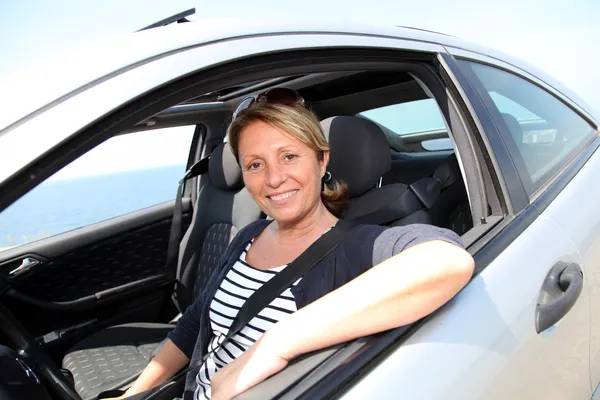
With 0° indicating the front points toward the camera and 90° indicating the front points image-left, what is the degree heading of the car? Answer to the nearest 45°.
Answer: approximately 45°

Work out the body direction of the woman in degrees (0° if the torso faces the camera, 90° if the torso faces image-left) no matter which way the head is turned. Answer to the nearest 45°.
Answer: approximately 45°
